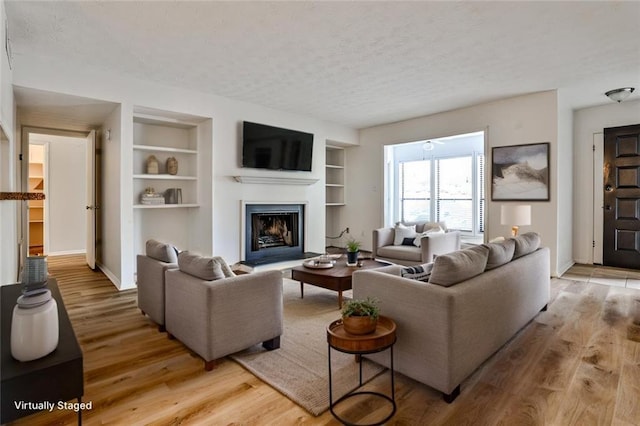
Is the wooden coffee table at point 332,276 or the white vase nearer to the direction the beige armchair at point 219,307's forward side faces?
the wooden coffee table

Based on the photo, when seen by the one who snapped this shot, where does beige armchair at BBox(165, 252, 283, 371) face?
facing away from the viewer and to the right of the viewer

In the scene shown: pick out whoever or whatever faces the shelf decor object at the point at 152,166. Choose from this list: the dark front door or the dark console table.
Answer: the dark front door

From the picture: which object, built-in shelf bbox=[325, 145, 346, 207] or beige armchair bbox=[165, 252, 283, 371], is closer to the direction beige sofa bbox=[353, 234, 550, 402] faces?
the built-in shelf

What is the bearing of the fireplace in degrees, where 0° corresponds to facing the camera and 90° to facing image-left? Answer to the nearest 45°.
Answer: approximately 315°

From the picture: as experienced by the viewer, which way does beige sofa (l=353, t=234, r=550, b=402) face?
facing away from the viewer and to the left of the viewer

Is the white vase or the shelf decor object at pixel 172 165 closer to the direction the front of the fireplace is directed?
the white vase

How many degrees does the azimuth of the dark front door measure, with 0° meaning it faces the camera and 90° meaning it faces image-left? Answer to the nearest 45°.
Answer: approximately 45°

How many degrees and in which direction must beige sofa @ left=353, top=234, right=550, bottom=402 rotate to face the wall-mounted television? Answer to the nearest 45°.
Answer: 0° — it already faces it
